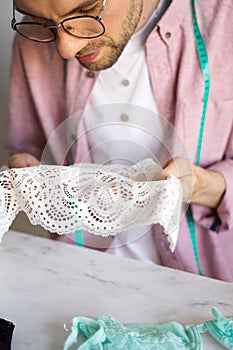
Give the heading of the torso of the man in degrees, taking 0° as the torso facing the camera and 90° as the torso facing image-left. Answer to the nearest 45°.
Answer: approximately 45°
